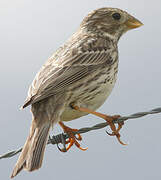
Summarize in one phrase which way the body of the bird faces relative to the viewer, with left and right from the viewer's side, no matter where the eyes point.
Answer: facing to the right of the viewer
